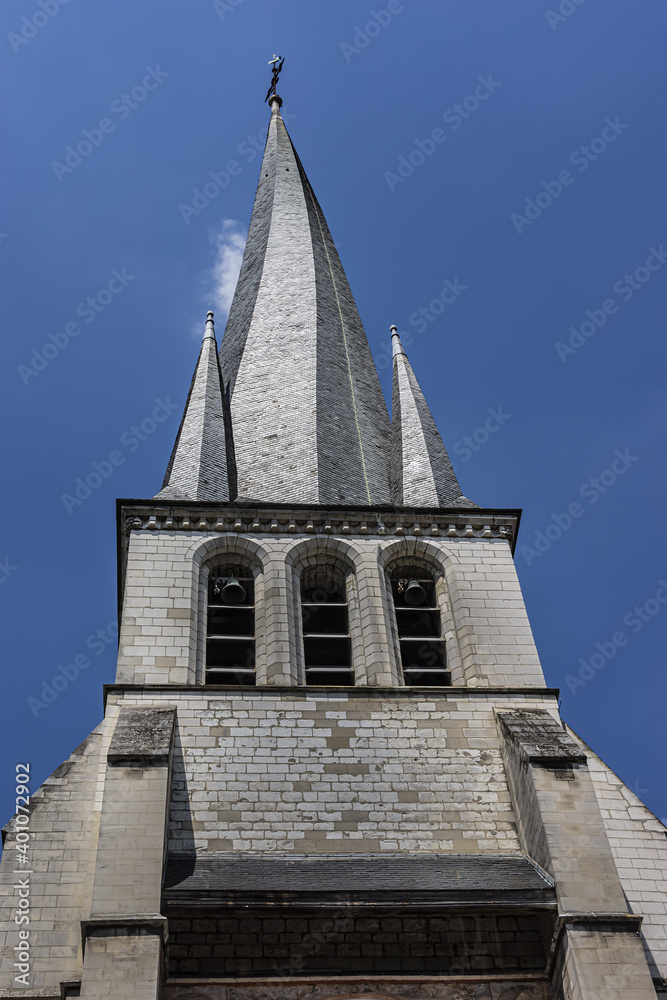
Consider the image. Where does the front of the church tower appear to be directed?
toward the camera
